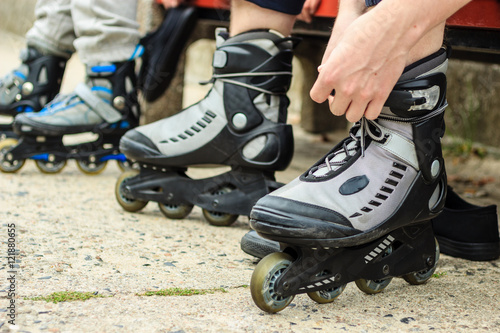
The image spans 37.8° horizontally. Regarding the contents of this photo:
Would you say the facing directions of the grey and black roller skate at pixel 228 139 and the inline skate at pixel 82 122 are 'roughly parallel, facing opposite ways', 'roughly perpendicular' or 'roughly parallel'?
roughly parallel

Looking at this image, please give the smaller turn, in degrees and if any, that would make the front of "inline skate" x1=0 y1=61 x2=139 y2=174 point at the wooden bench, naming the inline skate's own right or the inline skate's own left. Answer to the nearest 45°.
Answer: approximately 180°

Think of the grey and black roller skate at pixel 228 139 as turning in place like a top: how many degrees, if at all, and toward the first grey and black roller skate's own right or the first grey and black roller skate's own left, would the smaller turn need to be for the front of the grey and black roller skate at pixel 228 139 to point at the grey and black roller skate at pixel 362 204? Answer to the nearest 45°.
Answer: approximately 90° to the first grey and black roller skate's own left

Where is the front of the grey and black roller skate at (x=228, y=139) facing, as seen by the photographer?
facing to the left of the viewer

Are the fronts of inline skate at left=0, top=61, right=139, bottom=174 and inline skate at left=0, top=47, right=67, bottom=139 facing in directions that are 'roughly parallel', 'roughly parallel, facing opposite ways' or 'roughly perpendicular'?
roughly parallel

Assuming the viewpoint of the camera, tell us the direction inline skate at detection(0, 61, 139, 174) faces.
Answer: facing to the left of the viewer

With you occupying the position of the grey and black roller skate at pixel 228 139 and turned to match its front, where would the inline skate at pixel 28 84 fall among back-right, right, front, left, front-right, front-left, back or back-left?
front-right

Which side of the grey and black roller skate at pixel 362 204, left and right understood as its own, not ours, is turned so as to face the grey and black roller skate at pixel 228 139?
right

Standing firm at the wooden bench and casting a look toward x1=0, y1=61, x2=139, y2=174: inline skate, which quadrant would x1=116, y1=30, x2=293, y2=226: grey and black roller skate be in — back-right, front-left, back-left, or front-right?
front-left

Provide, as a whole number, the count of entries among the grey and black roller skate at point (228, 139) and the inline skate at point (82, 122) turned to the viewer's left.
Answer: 2

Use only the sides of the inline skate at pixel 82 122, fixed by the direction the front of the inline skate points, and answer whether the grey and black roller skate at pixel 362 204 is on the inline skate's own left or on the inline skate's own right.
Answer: on the inline skate's own left

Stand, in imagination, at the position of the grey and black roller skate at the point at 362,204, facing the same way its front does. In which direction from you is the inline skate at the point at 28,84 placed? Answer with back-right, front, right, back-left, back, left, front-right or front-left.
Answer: right

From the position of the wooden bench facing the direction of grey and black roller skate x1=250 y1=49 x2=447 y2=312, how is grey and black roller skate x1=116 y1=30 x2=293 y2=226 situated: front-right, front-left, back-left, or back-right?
front-right

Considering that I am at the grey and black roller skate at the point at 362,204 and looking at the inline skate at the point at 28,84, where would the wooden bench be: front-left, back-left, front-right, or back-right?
front-right

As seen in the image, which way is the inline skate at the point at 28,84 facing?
to the viewer's left

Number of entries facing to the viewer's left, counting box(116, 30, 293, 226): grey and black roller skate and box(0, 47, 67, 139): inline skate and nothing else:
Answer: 2
